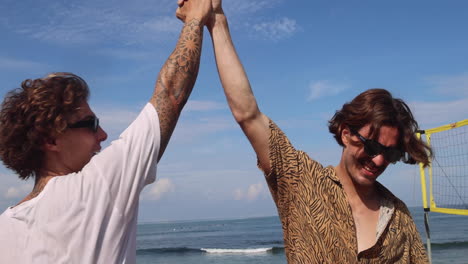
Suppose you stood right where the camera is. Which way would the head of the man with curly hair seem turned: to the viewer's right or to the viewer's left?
to the viewer's right

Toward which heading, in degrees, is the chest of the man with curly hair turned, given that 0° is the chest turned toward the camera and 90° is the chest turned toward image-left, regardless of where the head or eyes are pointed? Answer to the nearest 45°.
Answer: approximately 225°

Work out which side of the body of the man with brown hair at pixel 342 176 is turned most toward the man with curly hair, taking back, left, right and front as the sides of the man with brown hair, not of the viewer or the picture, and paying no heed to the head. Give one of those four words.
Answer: right

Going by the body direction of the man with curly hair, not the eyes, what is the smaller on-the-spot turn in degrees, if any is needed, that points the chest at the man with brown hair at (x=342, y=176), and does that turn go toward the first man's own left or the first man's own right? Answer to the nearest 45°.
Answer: approximately 45° to the first man's own right
